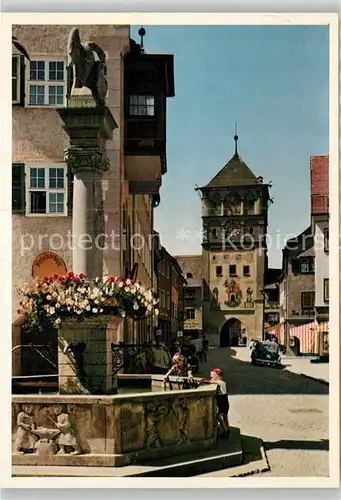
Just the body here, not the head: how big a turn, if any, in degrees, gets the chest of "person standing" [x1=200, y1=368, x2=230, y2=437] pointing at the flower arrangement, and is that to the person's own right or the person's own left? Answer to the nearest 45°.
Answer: approximately 45° to the person's own left

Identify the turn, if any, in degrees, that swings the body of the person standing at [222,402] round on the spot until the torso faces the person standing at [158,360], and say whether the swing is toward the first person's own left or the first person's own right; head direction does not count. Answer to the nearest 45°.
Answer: approximately 90° to the first person's own right

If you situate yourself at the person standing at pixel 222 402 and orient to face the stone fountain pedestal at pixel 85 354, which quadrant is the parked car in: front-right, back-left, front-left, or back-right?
back-right

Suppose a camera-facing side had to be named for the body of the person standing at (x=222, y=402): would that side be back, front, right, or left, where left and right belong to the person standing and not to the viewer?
left

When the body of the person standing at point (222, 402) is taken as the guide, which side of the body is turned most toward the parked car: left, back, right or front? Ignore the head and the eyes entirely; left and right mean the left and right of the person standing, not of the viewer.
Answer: right

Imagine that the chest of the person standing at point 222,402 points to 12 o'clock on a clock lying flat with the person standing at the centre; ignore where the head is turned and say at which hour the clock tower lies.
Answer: The clock tower is roughly at 3 o'clock from the person standing.
